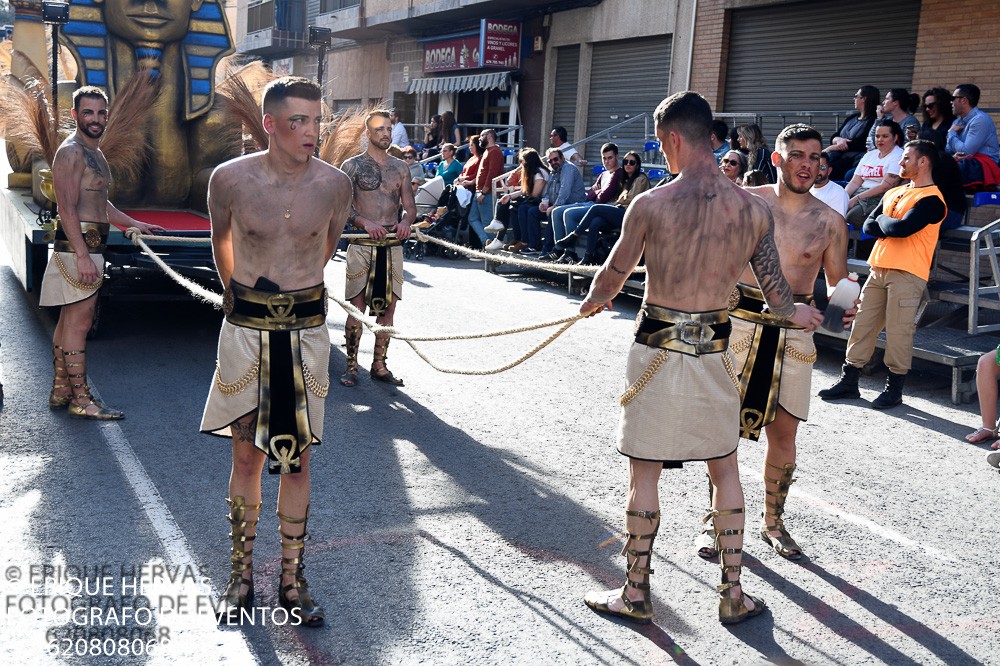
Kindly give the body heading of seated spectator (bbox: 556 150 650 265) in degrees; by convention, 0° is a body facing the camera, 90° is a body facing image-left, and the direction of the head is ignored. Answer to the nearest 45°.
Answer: approximately 45°

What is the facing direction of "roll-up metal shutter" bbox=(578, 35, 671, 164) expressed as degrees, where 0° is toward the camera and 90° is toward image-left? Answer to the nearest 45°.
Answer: approximately 45°

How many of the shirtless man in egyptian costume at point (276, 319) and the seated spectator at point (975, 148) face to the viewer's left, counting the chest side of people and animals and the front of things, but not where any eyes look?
1

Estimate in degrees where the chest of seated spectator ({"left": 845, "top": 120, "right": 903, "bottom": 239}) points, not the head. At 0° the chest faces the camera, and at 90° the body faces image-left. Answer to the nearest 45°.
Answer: approximately 45°

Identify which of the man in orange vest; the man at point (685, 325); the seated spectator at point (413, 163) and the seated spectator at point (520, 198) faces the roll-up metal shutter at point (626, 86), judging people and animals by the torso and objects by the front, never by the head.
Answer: the man

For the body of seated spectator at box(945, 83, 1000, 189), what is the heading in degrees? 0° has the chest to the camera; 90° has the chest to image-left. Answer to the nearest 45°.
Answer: approximately 90°

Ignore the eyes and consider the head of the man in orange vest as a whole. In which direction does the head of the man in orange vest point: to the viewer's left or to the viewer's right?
to the viewer's left

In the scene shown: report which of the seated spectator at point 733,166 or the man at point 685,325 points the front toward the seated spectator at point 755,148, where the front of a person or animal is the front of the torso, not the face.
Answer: the man

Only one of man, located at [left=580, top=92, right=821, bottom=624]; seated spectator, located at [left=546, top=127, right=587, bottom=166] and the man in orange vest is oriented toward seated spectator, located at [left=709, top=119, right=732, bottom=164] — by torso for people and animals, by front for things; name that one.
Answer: the man

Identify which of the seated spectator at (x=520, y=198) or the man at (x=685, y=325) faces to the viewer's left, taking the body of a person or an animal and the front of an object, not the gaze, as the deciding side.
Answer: the seated spectator
